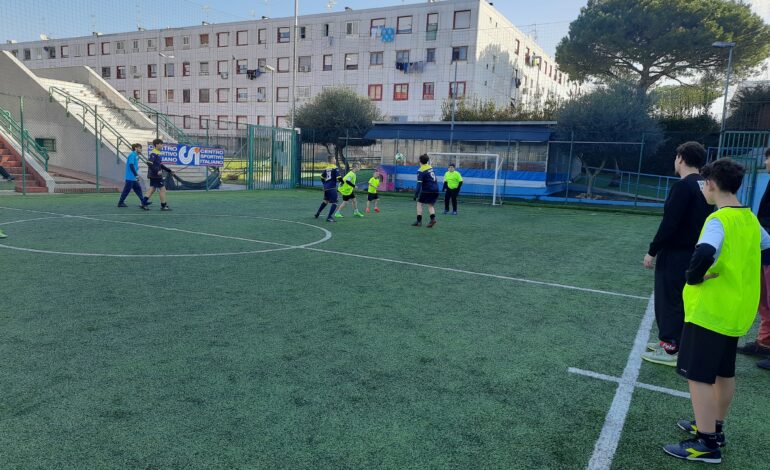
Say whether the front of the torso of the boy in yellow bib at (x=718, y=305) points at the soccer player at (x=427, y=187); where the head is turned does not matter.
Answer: yes

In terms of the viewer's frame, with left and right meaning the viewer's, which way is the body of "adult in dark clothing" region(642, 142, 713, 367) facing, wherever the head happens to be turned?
facing to the left of the viewer

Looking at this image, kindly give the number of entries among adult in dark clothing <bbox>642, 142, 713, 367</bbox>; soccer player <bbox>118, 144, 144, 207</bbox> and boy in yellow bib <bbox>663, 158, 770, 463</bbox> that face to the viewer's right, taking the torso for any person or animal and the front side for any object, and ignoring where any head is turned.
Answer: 1

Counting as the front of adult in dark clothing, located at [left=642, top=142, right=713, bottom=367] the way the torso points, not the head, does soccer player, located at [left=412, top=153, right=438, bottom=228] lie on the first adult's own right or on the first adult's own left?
on the first adult's own right

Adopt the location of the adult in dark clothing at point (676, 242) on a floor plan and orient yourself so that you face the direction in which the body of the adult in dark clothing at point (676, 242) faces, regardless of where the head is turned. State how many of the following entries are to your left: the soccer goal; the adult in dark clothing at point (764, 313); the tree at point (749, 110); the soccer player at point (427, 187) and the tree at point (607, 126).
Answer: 0

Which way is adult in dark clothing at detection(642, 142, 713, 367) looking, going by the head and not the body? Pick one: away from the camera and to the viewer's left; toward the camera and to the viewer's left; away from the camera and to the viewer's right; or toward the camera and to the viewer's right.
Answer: away from the camera and to the viewer's left

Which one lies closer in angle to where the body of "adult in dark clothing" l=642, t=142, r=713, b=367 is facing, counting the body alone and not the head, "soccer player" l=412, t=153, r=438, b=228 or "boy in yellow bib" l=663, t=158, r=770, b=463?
the soccer player

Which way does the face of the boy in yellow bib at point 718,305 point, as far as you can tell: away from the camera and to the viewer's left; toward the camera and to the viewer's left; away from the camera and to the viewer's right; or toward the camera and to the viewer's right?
away from the camera and to the viewer's left

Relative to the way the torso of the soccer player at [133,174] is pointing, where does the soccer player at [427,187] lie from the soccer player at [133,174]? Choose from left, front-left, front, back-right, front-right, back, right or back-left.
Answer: front-right

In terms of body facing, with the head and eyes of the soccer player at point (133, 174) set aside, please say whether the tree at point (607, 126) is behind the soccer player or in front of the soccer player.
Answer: in front
